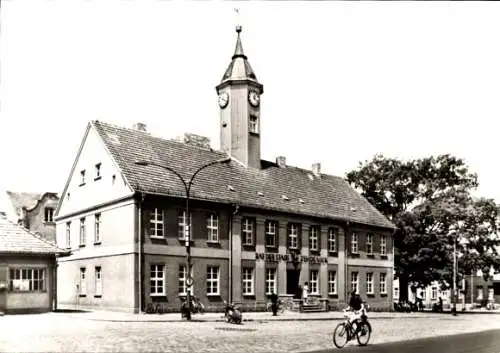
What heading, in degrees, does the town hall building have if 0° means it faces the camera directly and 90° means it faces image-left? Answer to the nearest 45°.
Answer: approximately 315°

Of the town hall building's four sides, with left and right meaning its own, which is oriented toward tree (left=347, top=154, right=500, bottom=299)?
left

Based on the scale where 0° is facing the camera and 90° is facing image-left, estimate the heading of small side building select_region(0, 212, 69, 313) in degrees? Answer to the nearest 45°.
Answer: approximately 0°
